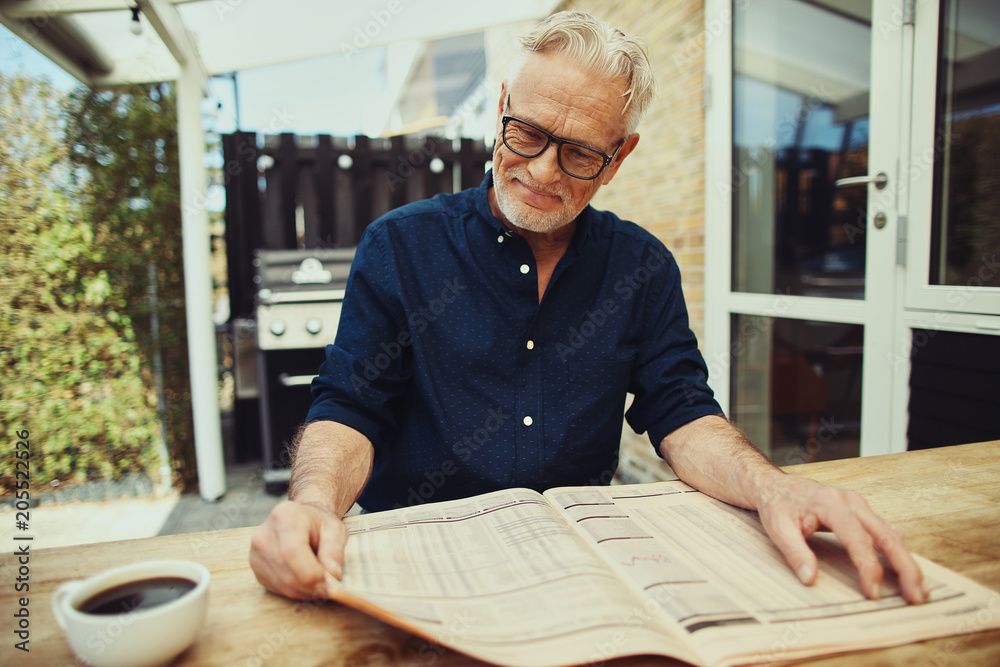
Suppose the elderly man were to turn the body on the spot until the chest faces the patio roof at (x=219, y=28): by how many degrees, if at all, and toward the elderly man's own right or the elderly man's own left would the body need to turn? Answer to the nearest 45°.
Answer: approximately 135° to the elderly man's own right

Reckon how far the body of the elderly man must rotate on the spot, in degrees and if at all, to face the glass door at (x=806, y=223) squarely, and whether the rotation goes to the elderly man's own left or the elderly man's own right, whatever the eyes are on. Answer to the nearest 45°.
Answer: approximately 135° to the elderly man's own left

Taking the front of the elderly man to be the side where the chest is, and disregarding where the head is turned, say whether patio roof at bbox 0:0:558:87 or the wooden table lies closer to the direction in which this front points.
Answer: the wooden table

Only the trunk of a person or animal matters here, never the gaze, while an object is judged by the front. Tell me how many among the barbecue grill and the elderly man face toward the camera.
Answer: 2

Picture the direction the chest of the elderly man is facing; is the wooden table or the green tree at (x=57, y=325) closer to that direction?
the wooden table

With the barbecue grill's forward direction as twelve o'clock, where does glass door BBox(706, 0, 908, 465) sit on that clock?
The glass door is roughly at 10 o'clock from the barbecue grill.

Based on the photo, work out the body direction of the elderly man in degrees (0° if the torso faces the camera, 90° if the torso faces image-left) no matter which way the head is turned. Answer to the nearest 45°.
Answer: approximately 0°

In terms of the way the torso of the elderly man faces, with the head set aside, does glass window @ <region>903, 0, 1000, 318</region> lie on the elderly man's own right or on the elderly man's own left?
on the elderly man's own left

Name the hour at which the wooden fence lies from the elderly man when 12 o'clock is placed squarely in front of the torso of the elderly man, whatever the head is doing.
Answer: The wooden fence is roughly at 5 o'clock from the elderly man.

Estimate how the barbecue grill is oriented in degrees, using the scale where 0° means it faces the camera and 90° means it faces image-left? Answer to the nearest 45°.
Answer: approximately 0°

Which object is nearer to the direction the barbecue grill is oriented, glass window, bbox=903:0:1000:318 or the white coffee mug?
the white coffee mug
